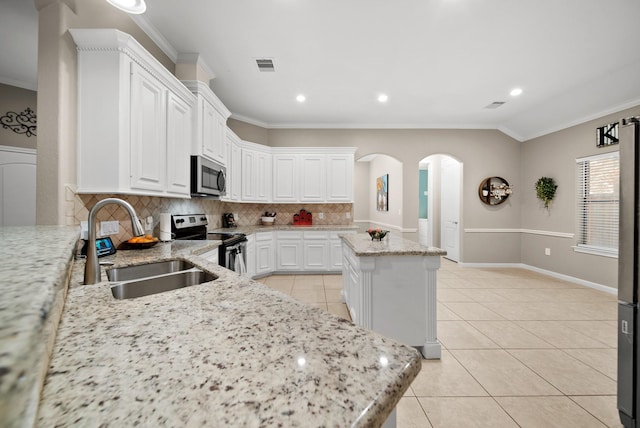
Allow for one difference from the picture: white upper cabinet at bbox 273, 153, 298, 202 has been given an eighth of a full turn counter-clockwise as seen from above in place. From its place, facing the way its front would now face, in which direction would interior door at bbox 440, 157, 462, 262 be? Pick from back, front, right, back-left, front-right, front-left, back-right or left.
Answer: front-left

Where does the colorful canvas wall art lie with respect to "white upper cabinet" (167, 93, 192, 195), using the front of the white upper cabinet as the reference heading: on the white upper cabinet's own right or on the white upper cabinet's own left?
on the white upper cabinet's own left

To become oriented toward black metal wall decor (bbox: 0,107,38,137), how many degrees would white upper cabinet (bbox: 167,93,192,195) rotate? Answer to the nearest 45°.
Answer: approximately 180°

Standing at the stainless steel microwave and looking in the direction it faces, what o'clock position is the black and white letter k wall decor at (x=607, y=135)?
The black and white letter k wall decor is roughly at 11 o'clock from the stainless steel microwave.

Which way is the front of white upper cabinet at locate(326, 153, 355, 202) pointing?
toward the camera

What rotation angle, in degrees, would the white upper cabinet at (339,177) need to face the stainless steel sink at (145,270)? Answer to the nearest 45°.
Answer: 0° — it already faces it

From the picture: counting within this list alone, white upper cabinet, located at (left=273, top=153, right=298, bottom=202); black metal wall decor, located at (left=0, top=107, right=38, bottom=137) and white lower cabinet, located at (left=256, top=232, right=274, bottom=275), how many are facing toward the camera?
3

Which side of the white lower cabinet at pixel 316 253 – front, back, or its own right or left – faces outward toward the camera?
front

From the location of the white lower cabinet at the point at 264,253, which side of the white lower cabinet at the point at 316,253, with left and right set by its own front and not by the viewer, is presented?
right

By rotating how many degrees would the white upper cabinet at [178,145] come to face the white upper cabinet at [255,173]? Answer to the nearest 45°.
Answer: approximately 90° to its left

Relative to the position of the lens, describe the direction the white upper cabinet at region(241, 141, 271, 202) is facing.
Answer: facing the viewer and to the right of the viewer

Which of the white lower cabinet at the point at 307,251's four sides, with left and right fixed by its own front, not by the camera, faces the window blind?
left

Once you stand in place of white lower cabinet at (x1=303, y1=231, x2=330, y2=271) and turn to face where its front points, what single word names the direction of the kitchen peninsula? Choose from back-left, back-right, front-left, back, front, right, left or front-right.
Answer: front

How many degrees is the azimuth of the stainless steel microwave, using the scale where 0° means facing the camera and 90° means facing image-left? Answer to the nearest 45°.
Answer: approximately 315°

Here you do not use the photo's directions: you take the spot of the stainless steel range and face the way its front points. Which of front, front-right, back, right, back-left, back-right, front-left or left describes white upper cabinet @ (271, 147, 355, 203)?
left
